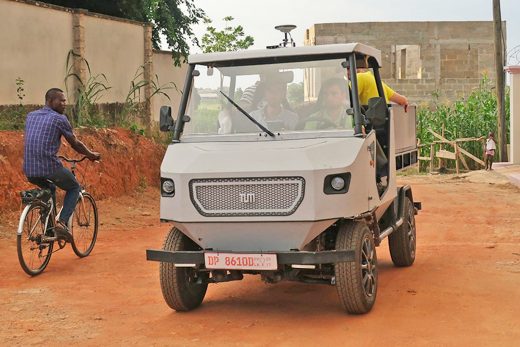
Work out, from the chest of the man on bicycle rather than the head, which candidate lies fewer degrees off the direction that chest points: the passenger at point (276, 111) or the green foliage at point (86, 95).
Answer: the green foliage

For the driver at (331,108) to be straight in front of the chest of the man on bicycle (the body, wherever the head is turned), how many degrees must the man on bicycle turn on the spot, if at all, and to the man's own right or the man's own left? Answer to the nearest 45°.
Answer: approximately 90° to the man's own right

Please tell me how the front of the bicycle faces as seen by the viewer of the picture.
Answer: facing away from the viewer and to the right of the viewer

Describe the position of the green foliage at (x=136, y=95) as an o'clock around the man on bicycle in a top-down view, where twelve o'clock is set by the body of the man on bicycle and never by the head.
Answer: The green foliage is roughly at 11 o'clock from the man on bicycle.

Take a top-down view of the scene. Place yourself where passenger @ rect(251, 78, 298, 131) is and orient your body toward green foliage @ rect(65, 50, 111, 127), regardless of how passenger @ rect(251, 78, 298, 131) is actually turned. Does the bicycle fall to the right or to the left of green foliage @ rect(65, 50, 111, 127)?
left

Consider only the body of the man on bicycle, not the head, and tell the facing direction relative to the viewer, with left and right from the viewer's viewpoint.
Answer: facing away from the viewer and to the right of the viewer

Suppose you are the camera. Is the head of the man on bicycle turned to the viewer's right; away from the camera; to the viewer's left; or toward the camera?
to the viewer's right

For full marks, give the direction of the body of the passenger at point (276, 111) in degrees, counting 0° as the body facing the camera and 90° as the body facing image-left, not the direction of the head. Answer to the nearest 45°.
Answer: approximately 0°
